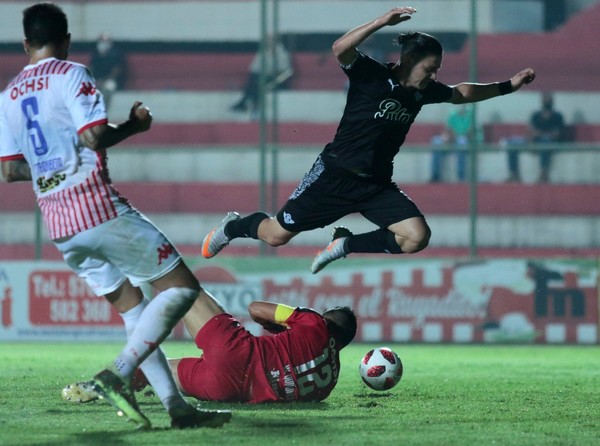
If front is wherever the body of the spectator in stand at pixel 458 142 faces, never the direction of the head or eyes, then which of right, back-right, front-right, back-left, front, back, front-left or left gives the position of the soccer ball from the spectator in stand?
front-left

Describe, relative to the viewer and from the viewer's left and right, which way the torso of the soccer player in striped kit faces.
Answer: facing away from the viewer and to the right of the viewer

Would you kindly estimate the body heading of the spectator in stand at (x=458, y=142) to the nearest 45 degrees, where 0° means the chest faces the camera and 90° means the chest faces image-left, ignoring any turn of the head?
approximately 45°

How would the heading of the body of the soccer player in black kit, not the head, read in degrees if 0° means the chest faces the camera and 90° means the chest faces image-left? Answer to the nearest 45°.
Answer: approximately 315°

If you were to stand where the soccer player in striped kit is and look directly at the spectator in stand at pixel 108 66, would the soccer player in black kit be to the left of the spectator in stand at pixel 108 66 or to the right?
right

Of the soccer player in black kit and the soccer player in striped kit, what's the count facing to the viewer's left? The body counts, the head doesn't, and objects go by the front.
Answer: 0

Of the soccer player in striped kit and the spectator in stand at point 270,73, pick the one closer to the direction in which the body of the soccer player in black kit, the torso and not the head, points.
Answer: the soccer player in striped kit

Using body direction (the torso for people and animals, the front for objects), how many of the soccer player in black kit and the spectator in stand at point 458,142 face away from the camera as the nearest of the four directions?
0

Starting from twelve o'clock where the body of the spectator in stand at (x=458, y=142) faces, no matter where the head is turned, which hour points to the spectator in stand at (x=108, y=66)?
the spectator in stand at (x=108, y=66) is roughly at 2 o'clock from the spectator in stand at (x=458, y=142).

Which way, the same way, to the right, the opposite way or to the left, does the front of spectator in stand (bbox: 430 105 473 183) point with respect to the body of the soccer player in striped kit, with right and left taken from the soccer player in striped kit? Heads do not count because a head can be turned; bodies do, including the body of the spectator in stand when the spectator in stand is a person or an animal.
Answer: the opposite way

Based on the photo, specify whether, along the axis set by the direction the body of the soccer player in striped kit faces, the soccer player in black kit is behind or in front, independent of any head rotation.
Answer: in front

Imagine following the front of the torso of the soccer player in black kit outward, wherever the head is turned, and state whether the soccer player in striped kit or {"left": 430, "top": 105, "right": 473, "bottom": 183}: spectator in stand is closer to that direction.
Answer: the soccer player in striped kit
